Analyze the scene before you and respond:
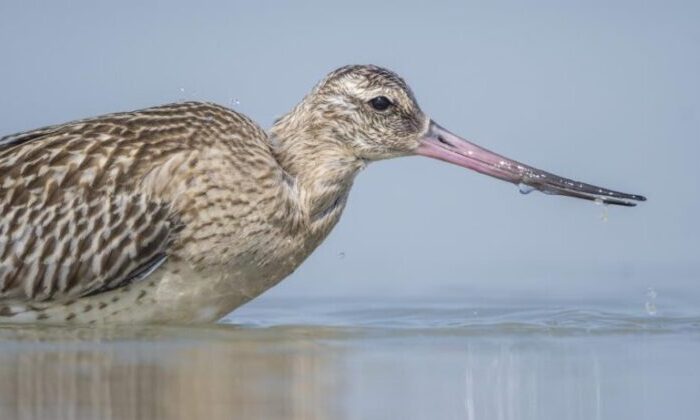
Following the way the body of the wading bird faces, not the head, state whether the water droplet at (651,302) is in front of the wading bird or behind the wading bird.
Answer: in front

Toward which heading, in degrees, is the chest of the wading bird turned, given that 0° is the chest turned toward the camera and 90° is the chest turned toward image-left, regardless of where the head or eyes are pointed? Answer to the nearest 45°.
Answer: approximately 270°
